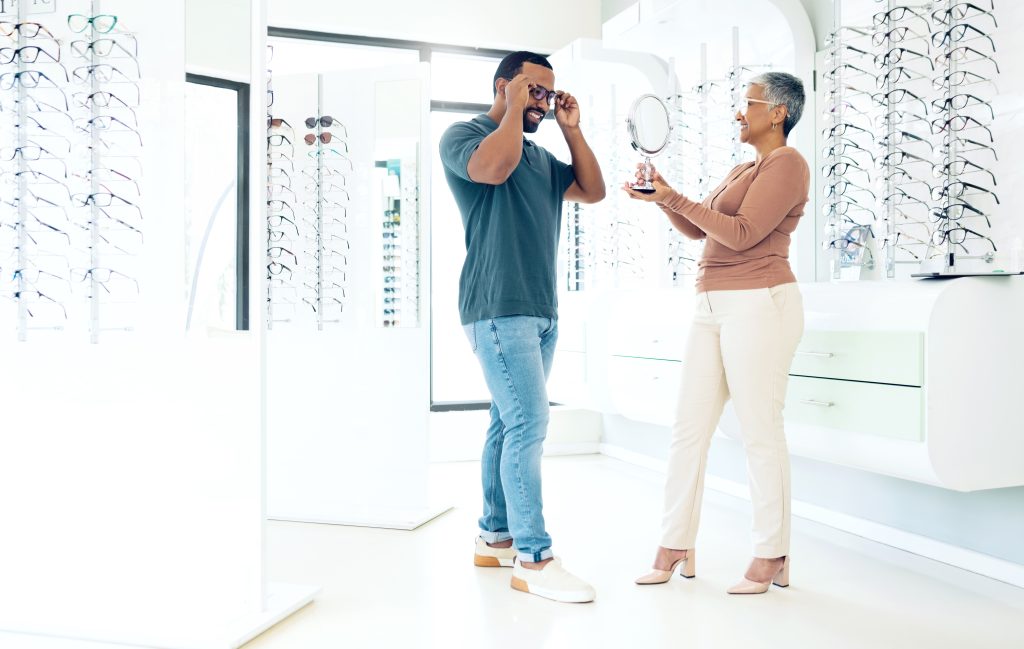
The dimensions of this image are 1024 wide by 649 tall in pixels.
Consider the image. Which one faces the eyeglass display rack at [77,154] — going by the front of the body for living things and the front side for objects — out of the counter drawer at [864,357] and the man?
the counter drawer

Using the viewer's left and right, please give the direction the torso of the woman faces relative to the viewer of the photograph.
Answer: facing to the left of the viewer

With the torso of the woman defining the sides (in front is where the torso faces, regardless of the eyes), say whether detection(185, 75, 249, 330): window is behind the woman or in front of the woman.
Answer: in front

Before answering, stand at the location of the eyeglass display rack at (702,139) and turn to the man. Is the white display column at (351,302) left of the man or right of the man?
right

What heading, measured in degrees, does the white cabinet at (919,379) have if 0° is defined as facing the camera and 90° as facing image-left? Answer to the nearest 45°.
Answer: approximately 45°

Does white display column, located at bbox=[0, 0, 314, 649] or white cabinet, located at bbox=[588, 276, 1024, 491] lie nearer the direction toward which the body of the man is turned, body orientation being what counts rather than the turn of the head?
the white cabinet

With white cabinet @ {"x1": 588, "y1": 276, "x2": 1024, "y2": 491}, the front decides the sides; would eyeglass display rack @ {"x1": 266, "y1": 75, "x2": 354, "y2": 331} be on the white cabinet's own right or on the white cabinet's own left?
on the white cabinet's own right

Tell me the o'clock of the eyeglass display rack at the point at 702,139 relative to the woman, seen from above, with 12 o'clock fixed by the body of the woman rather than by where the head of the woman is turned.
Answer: The eyeglass display rack is roughly at 3 o'clock from the woman.

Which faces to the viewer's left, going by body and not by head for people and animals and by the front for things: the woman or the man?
the woman

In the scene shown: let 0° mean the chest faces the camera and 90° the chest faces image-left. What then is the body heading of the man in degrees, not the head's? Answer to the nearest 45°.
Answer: approximately 315°

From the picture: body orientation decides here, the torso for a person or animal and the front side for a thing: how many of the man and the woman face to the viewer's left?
1

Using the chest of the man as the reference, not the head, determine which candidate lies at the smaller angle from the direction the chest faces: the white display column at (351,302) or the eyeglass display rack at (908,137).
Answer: the eyeglass display rack

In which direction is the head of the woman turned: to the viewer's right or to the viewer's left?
to the viewer's left

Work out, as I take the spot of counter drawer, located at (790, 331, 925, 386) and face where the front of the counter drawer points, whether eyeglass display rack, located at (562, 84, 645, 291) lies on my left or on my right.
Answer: on my right

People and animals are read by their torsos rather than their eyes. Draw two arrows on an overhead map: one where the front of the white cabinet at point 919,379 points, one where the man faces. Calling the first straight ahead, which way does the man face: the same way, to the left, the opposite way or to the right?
to the left
